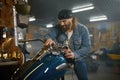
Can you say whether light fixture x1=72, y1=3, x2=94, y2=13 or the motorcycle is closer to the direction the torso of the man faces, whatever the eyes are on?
the motorcycle

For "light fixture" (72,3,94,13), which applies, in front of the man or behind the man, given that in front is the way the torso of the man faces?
behind

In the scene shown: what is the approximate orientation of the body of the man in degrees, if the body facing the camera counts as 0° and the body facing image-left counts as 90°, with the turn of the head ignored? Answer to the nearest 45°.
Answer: approximately 45°

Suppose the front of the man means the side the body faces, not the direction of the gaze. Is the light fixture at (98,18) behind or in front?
behind
